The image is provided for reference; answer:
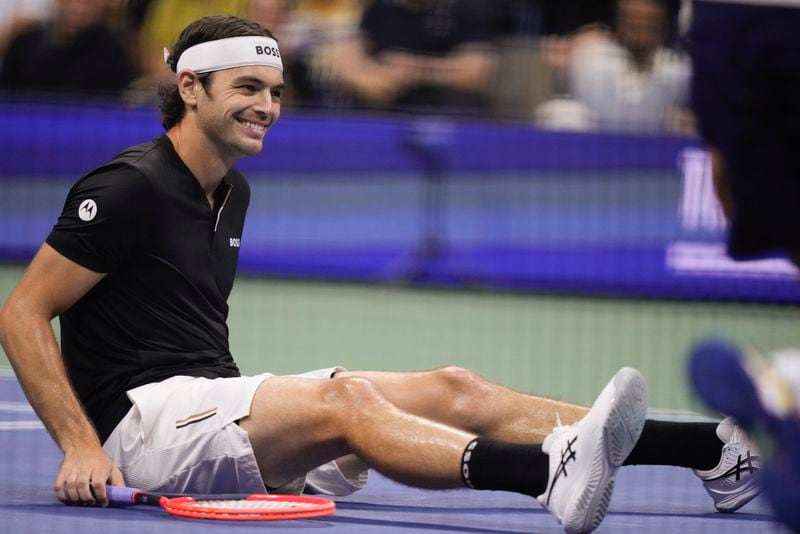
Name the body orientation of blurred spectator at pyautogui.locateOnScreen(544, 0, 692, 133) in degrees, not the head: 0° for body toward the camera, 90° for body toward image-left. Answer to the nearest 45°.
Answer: approximately 0°

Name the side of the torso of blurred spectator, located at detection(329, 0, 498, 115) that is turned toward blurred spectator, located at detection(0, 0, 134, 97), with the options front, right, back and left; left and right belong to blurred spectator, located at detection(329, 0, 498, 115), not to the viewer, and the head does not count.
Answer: right

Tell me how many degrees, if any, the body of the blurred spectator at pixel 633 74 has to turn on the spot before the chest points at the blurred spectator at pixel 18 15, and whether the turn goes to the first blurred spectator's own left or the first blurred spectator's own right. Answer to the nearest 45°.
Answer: approximately 90° to the first blurred spectator's own right

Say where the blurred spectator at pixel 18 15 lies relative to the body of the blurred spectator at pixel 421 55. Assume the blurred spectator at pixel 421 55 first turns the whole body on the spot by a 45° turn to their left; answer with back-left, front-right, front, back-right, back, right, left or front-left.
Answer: back-right

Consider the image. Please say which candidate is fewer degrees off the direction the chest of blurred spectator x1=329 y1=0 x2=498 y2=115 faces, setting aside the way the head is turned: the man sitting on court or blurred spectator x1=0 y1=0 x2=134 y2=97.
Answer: the man sitting on court

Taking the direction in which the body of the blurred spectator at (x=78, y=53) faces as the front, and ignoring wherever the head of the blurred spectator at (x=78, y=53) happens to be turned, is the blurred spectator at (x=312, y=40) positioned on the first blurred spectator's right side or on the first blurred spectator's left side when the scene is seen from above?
on the first blurred spectator's left side

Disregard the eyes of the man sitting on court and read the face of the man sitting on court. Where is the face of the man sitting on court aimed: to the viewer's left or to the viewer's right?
to the viewer's right

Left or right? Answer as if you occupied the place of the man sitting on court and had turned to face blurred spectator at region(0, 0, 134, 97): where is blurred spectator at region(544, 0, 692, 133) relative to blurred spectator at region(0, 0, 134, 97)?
right
